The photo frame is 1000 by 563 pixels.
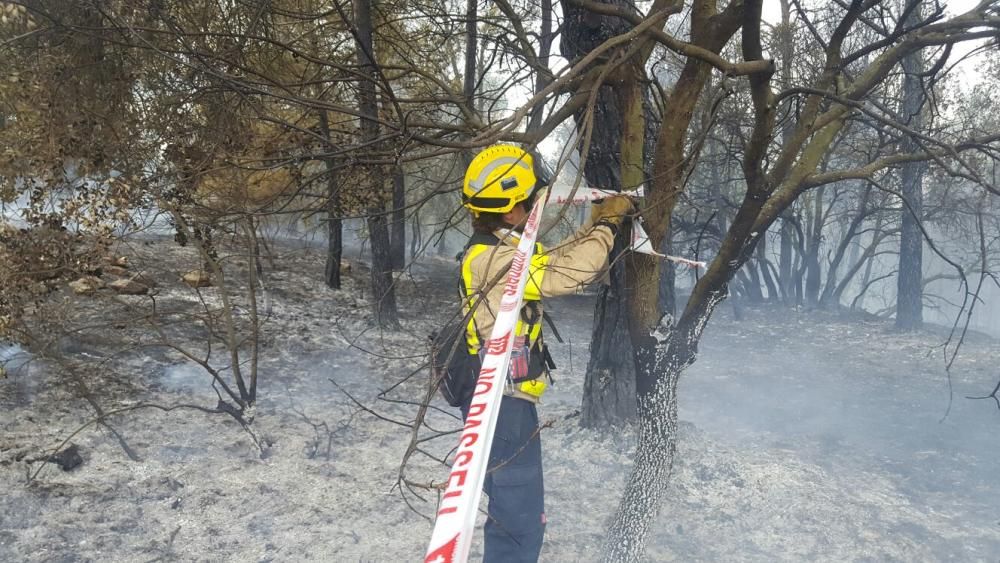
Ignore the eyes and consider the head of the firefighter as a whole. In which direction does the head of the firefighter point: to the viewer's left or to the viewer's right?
to the viewer's right

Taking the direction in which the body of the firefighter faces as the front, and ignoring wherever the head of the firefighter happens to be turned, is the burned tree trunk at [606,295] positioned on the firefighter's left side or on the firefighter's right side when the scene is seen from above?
on the firefighter's left side

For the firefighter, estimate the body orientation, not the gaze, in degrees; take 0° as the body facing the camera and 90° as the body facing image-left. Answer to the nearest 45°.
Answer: approximately 270°
